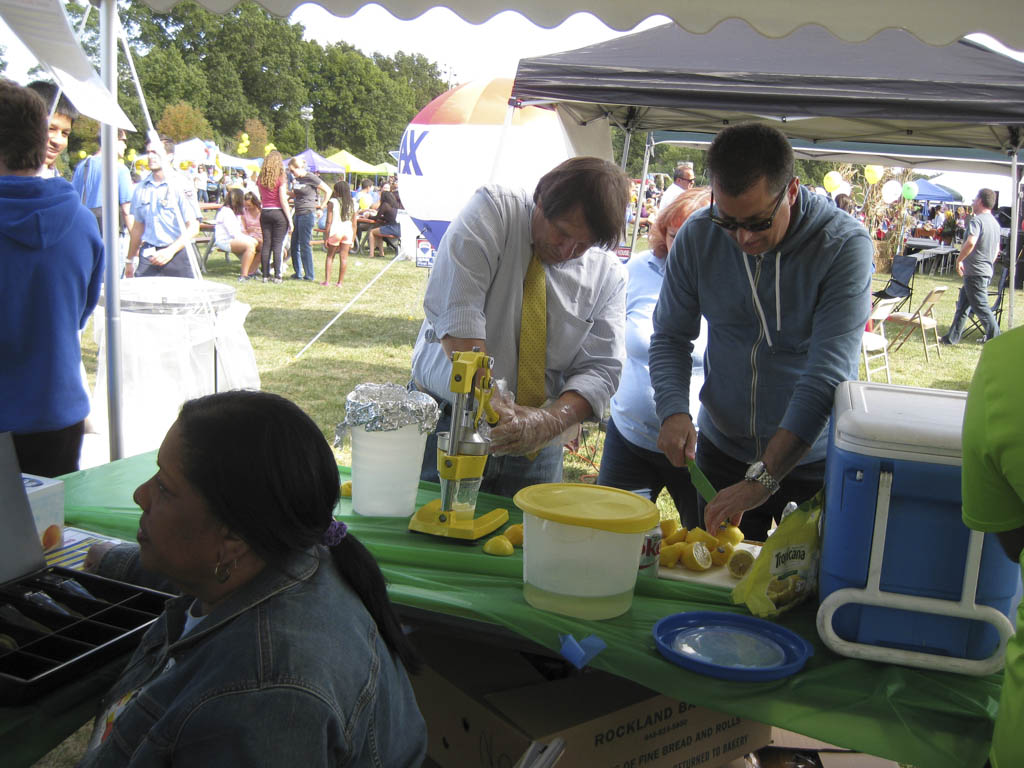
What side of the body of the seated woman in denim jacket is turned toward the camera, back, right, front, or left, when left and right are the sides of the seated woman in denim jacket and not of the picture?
left

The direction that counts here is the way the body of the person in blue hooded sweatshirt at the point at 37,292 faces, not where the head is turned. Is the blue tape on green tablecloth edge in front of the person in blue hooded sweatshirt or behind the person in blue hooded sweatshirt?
behind

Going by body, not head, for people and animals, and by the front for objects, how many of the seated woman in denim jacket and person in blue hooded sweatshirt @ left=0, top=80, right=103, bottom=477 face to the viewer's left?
1

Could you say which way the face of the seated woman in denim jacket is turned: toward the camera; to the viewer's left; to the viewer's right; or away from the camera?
to the viewer's left

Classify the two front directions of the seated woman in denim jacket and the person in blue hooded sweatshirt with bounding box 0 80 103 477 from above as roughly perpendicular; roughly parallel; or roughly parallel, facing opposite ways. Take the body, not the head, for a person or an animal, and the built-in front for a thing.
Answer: roughly perpendicular

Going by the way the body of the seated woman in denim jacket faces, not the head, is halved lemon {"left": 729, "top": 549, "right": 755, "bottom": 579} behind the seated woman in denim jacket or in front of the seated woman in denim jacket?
behind

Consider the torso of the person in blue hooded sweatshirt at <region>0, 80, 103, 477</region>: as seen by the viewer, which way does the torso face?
away from the camera

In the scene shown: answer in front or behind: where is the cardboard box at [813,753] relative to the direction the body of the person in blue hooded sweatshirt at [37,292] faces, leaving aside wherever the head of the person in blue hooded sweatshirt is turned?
behind

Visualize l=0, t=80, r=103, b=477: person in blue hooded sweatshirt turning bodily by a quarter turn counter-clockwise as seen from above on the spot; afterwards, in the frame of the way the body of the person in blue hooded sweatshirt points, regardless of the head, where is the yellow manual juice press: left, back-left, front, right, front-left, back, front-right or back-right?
back-left

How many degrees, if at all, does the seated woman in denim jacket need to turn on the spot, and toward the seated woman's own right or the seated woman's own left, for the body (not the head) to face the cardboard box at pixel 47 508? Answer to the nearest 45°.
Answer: approximately 45° to the seated woman's own right

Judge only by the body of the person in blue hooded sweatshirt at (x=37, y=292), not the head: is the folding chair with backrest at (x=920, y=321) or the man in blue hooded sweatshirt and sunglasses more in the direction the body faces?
the folding chair with backrest

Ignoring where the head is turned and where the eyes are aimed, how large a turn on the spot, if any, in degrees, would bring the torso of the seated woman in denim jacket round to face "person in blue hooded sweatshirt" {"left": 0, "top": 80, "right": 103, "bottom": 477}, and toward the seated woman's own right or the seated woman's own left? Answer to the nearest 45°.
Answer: approximately 90° to the seated woman's own right

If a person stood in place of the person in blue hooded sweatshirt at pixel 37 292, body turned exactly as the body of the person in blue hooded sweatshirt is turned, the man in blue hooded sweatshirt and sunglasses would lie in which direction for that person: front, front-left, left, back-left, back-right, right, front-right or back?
back-right
